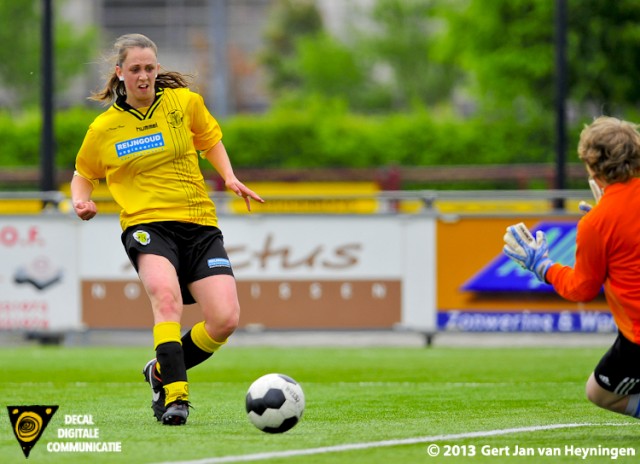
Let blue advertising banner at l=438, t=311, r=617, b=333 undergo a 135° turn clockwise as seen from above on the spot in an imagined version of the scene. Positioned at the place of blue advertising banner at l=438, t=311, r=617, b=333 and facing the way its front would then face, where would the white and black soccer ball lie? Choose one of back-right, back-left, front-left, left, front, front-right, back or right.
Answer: back-left

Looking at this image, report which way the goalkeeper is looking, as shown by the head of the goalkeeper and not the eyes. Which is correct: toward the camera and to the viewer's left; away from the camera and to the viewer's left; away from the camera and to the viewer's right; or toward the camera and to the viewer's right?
away from the camera and to the viewer's left

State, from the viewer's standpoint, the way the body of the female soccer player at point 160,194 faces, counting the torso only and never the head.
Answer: toward the camera

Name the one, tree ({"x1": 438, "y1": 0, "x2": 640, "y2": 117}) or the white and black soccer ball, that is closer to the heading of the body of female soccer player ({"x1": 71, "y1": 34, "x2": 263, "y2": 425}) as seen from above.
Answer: the white and black soccer ball

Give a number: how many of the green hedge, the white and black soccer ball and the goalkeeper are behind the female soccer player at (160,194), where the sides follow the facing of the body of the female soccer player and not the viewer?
1

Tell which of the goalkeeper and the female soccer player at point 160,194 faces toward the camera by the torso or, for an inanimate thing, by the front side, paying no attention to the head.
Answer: the female soccer player

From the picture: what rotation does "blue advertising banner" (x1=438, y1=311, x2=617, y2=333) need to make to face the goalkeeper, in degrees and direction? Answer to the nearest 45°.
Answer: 0° — it already faces them

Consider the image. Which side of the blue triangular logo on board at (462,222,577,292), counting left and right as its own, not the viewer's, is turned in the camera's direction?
front

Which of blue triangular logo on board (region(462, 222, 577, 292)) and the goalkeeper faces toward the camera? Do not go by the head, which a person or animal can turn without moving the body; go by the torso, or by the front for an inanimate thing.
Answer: the blue triangular logo on board

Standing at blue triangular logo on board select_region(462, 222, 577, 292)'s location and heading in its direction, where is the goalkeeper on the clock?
The goalkeeper is roughly at 12 o'clock from the blue triangular logo on board.

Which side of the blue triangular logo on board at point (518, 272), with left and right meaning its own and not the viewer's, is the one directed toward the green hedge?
back

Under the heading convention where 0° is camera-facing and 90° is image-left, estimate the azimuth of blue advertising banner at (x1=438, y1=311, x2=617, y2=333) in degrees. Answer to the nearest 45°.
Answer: approximately 0°

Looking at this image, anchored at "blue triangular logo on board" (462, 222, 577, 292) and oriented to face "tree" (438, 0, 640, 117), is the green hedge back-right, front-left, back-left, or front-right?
front-left

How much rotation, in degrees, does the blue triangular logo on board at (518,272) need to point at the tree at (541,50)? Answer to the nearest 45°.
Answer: approximately 180°

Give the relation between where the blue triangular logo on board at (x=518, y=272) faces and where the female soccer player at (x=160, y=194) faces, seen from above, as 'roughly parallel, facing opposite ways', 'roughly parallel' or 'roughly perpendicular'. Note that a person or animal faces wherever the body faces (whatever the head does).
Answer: roughly parallel

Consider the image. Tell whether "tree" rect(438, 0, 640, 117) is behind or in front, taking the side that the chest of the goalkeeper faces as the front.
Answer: in front

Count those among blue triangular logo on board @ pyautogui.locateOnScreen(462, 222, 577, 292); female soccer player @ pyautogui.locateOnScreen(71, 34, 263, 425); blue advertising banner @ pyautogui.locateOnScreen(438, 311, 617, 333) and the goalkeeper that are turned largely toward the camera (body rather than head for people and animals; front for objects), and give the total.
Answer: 3

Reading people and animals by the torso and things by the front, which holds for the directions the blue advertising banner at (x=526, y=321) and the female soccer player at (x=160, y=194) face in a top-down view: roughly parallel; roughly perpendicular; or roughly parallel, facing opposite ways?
roughly parallel

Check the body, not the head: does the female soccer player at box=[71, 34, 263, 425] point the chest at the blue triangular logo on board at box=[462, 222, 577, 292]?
no

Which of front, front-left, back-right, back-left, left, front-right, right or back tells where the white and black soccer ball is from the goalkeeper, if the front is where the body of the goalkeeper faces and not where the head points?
front-left
